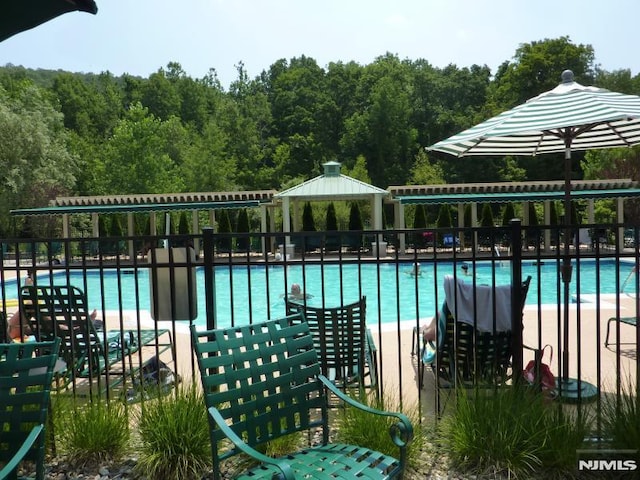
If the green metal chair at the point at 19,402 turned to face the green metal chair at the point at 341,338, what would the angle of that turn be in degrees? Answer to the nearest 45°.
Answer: approximately 180°

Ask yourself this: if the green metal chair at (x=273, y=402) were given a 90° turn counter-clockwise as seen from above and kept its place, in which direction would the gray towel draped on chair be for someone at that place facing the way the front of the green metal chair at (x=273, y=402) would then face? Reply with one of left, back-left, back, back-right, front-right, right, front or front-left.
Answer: front

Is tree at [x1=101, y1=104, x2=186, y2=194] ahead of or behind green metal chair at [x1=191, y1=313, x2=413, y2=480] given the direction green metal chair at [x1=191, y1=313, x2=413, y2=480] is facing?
behind

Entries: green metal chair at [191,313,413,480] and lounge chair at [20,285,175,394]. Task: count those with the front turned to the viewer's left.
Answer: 0

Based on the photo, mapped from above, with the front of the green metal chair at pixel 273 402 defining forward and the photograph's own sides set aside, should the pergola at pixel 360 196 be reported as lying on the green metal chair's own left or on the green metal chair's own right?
on the green metal chair's own left

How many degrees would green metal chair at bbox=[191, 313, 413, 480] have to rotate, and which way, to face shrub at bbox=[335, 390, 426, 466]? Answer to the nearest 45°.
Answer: approximately 90° to its left

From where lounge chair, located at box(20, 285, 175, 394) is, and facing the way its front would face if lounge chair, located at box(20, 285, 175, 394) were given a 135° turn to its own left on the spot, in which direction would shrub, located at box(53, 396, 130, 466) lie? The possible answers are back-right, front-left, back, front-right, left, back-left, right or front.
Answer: left
